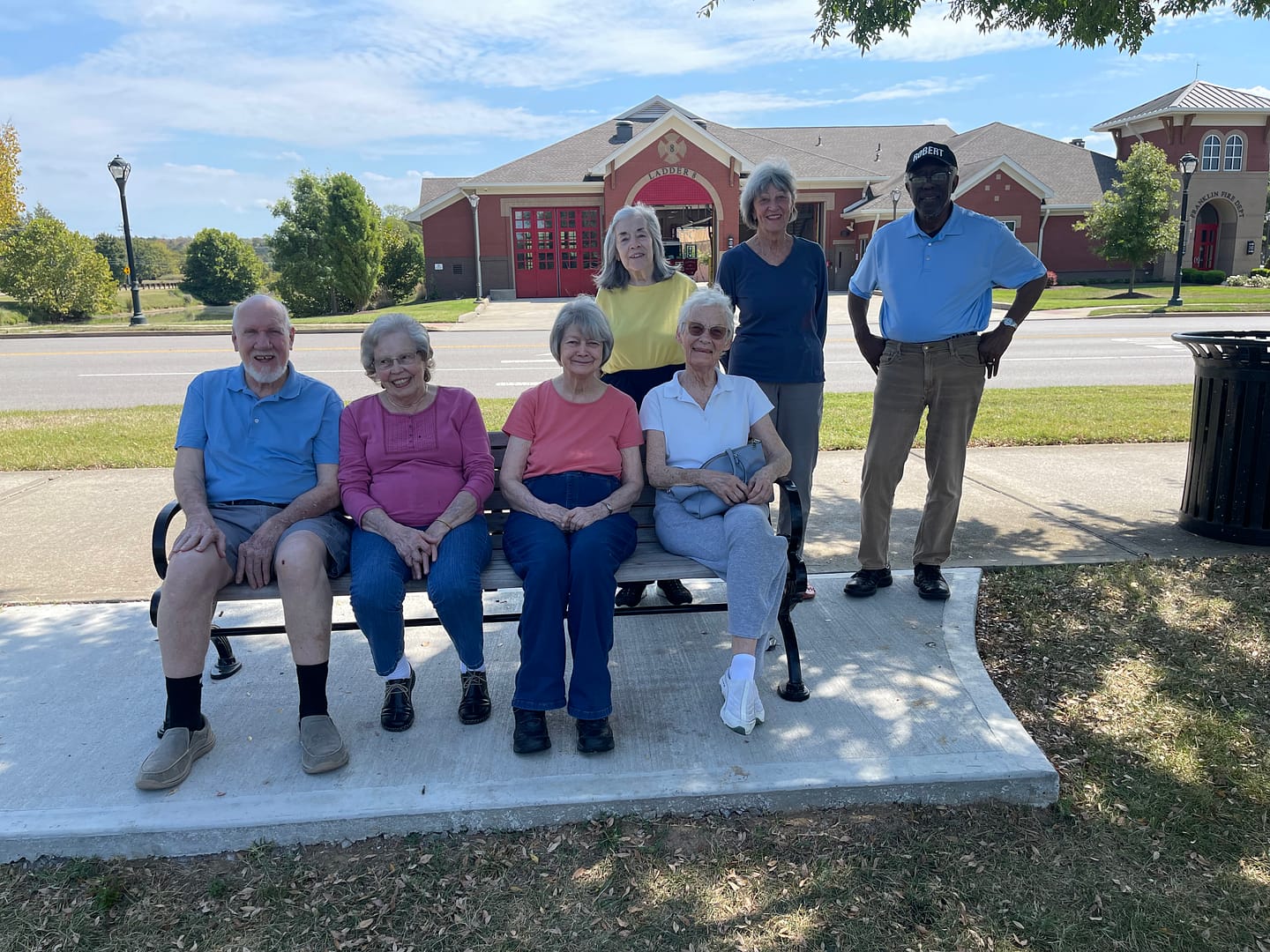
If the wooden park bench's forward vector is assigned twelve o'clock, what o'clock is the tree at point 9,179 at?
The tree is roughly at 5 o'clock from the wooden park bench.

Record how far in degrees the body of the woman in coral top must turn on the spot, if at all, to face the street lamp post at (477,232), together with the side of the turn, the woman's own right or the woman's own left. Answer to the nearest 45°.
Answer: approximately 180°

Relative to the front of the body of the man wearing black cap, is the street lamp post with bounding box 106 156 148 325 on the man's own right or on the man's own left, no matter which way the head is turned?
on the man's own right

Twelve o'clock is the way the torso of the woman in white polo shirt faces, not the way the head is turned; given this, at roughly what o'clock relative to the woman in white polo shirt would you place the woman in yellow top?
The woman in yellow top is roughly at 5 o'clock from the woman in white polo shirt.

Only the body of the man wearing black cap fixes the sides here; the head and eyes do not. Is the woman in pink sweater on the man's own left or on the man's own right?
on the man's own right

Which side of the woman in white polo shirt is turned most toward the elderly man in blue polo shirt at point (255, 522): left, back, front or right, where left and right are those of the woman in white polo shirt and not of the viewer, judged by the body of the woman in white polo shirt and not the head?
right

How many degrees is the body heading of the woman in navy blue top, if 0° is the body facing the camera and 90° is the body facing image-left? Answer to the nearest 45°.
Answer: approximately 0°

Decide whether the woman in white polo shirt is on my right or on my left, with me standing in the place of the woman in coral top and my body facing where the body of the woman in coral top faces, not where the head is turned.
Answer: on my left
